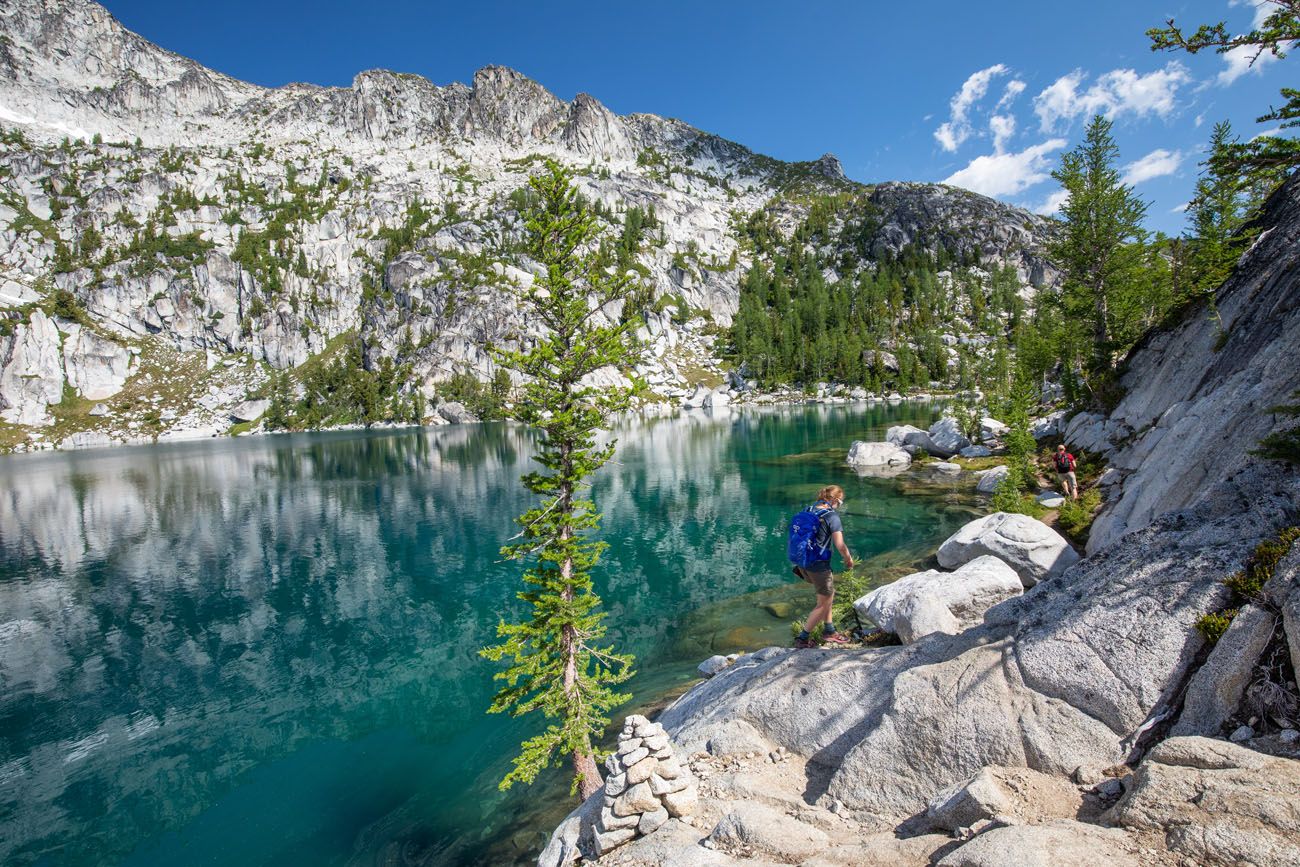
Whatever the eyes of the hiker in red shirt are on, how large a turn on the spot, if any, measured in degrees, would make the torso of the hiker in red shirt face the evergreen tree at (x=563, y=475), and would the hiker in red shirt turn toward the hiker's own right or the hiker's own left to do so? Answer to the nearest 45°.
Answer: approximately 135° to the hiker's own left

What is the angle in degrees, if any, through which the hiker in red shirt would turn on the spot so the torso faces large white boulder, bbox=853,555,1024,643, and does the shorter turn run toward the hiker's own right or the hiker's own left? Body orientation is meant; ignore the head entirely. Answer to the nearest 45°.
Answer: approximately 180°

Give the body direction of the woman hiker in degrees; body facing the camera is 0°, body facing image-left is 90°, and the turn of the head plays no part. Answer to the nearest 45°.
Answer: approximately 270°

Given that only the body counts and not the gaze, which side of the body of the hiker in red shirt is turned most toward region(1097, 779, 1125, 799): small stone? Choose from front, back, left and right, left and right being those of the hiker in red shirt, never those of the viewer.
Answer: back

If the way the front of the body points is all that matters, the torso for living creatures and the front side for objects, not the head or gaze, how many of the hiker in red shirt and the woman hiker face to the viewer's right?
1

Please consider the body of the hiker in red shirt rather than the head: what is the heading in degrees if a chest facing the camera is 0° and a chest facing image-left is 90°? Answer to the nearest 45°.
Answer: approximately 180°

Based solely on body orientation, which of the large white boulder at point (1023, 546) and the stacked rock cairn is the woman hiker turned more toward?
the large white boulder

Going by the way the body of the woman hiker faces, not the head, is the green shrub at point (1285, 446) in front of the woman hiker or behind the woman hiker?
in front

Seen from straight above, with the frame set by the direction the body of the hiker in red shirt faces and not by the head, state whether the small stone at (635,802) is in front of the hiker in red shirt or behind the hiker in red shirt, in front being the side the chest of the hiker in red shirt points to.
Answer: behind

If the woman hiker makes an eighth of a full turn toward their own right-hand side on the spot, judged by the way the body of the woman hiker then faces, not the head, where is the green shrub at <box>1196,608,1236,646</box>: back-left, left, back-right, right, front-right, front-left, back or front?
front

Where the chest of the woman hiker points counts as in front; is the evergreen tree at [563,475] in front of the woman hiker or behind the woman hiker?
behind
